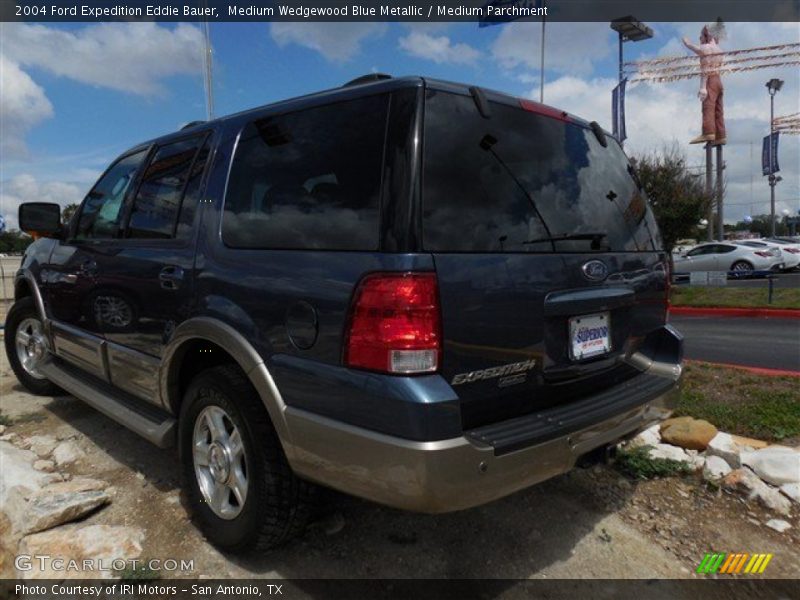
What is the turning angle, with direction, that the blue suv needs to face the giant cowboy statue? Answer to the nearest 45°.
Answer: approximately 90° to its right

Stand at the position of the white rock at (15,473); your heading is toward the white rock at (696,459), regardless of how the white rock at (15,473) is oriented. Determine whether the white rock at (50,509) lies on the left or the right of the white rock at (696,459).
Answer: right

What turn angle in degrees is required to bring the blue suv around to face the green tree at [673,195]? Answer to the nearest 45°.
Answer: approximately 90° to its right

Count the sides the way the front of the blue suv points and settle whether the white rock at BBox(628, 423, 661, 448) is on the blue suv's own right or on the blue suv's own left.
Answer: on the blue suv's own right

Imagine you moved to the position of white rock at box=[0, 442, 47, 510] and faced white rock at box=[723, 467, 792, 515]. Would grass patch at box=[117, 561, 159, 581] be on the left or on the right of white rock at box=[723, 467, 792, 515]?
right

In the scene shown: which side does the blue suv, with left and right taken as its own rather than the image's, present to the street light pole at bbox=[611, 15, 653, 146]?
right

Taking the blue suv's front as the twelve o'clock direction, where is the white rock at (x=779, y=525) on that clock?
The white rock is roughly at 4 o'clock from the blue suv.

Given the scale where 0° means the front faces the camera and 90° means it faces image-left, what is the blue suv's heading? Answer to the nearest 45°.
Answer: approximately 135°

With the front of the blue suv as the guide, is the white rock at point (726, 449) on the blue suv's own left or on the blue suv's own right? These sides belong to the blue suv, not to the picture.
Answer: on the blue suv's own right

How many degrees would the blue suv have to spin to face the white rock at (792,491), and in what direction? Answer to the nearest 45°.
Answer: approximately 135° to its right
